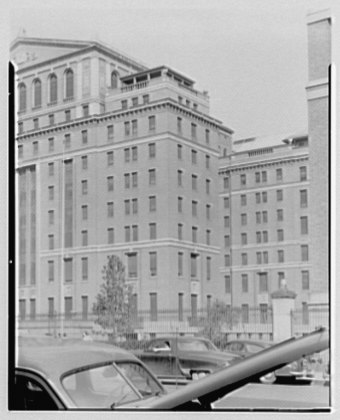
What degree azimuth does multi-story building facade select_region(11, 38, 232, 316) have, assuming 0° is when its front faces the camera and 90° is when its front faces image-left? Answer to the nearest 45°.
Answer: approximately 45°

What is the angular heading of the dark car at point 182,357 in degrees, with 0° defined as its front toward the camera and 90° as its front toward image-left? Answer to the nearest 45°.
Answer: approximately 90°

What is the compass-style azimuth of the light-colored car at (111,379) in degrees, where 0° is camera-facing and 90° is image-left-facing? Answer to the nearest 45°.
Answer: approximately 315°
